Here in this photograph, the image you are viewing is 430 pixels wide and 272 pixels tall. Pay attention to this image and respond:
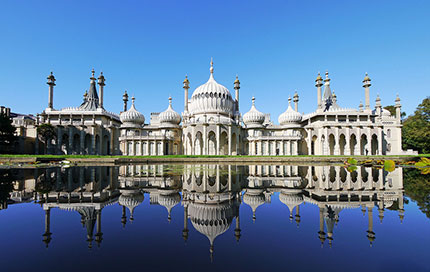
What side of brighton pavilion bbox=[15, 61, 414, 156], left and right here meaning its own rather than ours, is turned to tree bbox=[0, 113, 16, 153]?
right

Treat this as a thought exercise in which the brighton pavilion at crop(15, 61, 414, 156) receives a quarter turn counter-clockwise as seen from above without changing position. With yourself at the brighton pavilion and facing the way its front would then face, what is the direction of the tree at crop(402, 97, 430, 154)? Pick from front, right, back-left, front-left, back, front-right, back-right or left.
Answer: front

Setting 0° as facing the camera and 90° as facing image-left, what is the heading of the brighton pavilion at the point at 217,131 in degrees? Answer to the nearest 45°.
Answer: approximately 0°
